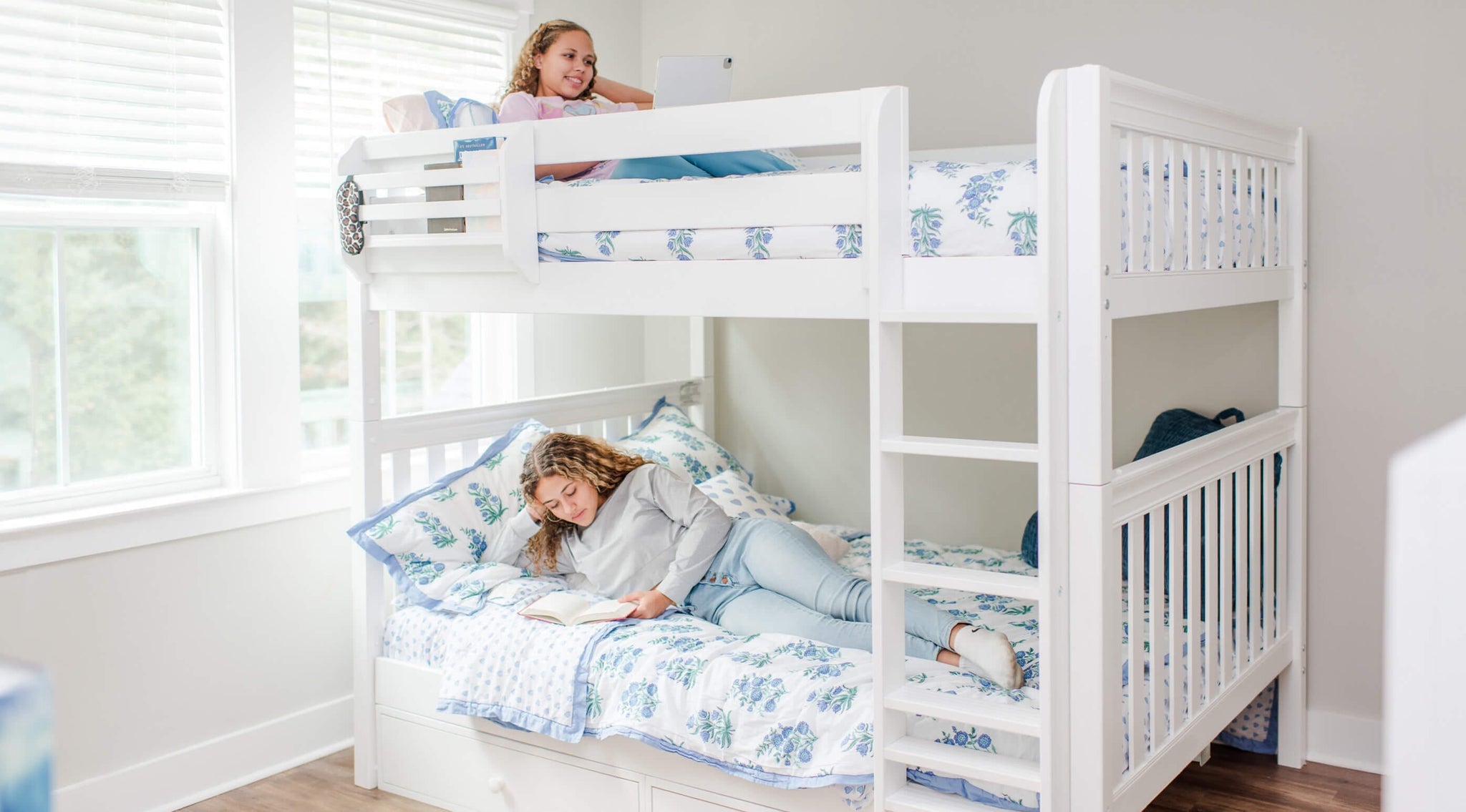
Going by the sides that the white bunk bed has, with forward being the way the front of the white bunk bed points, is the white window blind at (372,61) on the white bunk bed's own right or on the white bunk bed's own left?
on the white bunk bed's own right

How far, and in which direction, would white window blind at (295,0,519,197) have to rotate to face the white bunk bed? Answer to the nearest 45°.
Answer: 0° — it already faces it

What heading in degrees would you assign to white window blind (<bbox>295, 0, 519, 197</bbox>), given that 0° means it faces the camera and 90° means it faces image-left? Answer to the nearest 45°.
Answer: approximately 315°

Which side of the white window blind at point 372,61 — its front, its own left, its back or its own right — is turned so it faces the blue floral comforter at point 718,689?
front

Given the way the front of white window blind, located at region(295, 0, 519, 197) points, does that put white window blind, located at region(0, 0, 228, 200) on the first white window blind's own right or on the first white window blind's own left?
on the first white window blind's own right

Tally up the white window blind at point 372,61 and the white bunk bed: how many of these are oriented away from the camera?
0

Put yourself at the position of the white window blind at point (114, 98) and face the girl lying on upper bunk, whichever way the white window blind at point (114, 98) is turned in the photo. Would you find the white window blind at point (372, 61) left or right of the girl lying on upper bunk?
left
